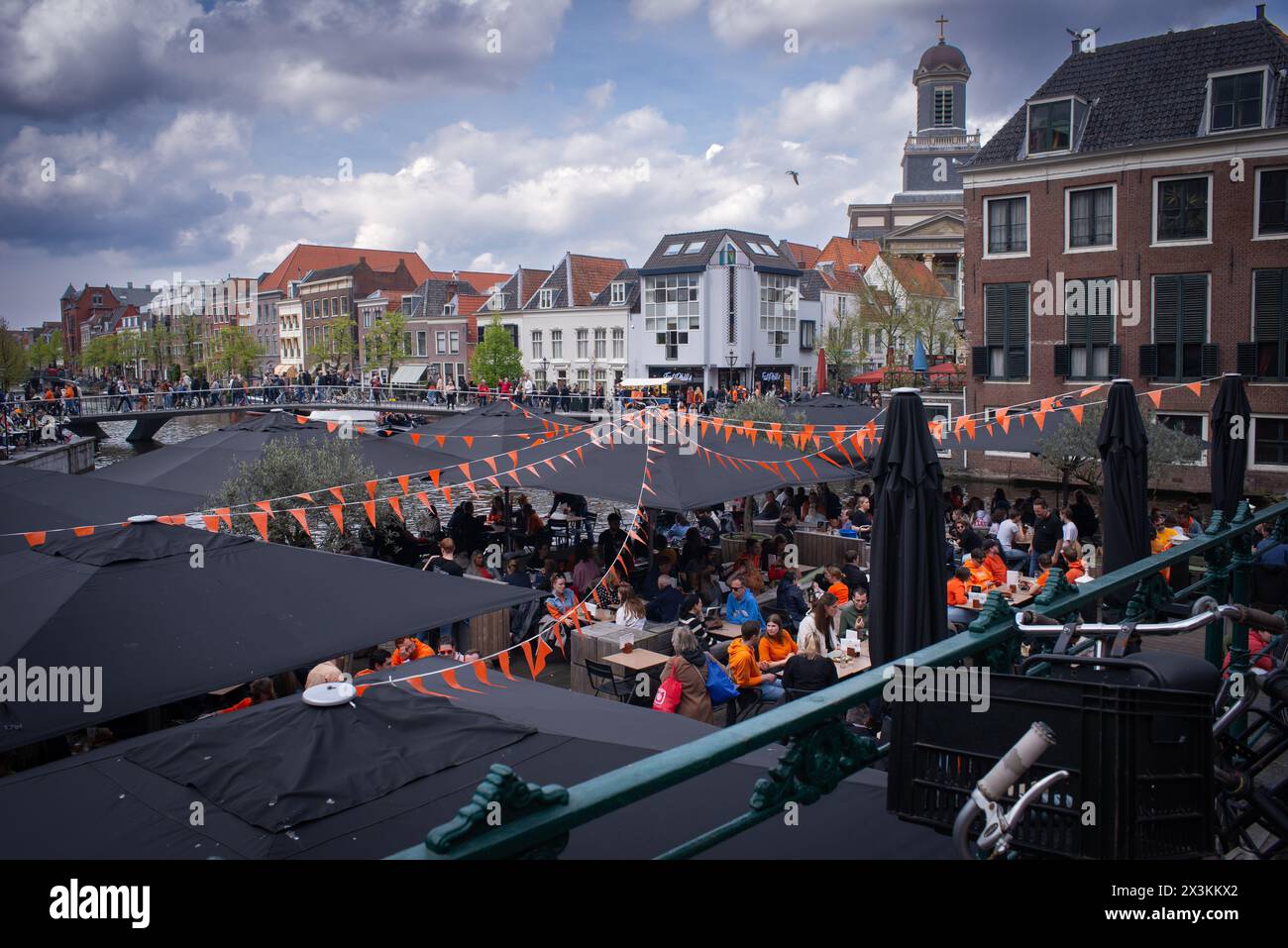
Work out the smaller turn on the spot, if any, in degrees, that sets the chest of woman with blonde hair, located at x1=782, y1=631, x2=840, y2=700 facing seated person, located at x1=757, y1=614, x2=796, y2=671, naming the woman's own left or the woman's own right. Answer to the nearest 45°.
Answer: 0° — they already face them

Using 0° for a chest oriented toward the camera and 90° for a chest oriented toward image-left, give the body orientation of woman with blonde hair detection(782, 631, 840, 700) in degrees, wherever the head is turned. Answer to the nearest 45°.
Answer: approximately 180°

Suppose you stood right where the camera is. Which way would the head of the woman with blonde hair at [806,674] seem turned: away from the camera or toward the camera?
away from the camera

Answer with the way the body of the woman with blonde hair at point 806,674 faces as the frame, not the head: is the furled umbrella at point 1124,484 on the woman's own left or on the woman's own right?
on the woman's own right

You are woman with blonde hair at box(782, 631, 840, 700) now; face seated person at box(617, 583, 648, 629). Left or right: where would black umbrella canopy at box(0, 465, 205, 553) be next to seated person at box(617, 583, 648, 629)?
left

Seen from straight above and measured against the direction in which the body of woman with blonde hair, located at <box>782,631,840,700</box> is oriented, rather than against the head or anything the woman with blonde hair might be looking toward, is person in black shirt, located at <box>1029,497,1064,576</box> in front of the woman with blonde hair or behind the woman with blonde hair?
in front
